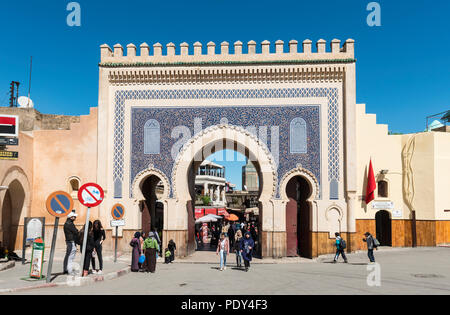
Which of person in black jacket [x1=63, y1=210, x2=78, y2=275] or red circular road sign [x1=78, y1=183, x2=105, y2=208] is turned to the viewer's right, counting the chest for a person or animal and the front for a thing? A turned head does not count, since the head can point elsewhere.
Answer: the person in black jacket

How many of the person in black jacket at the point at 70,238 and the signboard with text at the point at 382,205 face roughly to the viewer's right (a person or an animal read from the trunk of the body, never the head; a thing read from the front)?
1

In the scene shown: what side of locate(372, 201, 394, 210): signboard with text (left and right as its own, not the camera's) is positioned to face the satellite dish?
right

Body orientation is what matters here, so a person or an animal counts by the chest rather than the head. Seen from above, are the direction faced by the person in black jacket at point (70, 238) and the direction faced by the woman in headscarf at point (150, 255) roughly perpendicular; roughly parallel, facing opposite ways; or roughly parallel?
roughly perpendicular
